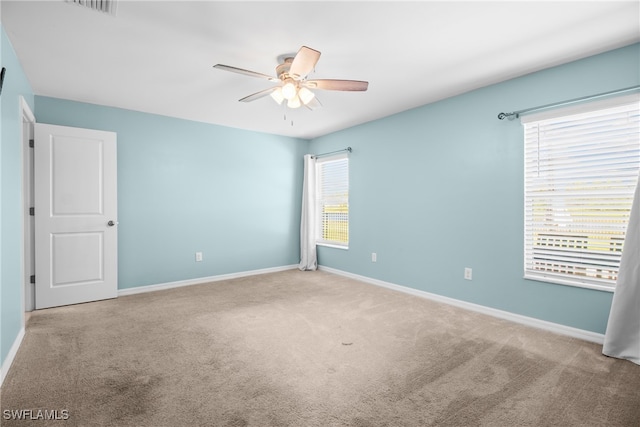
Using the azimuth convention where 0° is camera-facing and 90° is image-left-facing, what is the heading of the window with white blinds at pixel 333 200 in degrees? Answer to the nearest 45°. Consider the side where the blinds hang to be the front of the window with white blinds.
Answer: approximately 45°

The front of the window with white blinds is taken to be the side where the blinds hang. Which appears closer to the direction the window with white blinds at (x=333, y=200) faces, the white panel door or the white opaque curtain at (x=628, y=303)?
the white panel door

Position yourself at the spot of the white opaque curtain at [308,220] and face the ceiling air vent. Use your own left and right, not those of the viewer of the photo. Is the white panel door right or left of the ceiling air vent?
right

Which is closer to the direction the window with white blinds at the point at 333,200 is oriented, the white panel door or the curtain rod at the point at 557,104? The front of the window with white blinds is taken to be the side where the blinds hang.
the white panel door

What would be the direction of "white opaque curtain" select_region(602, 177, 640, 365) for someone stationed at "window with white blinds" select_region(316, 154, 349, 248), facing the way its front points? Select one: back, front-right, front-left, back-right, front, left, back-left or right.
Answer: left

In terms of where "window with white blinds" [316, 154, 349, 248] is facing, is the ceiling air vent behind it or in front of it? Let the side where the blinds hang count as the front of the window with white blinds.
in front

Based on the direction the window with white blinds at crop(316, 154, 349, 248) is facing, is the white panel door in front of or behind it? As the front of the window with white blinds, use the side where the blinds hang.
in front

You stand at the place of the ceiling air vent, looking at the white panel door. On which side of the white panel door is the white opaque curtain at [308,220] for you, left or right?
right
